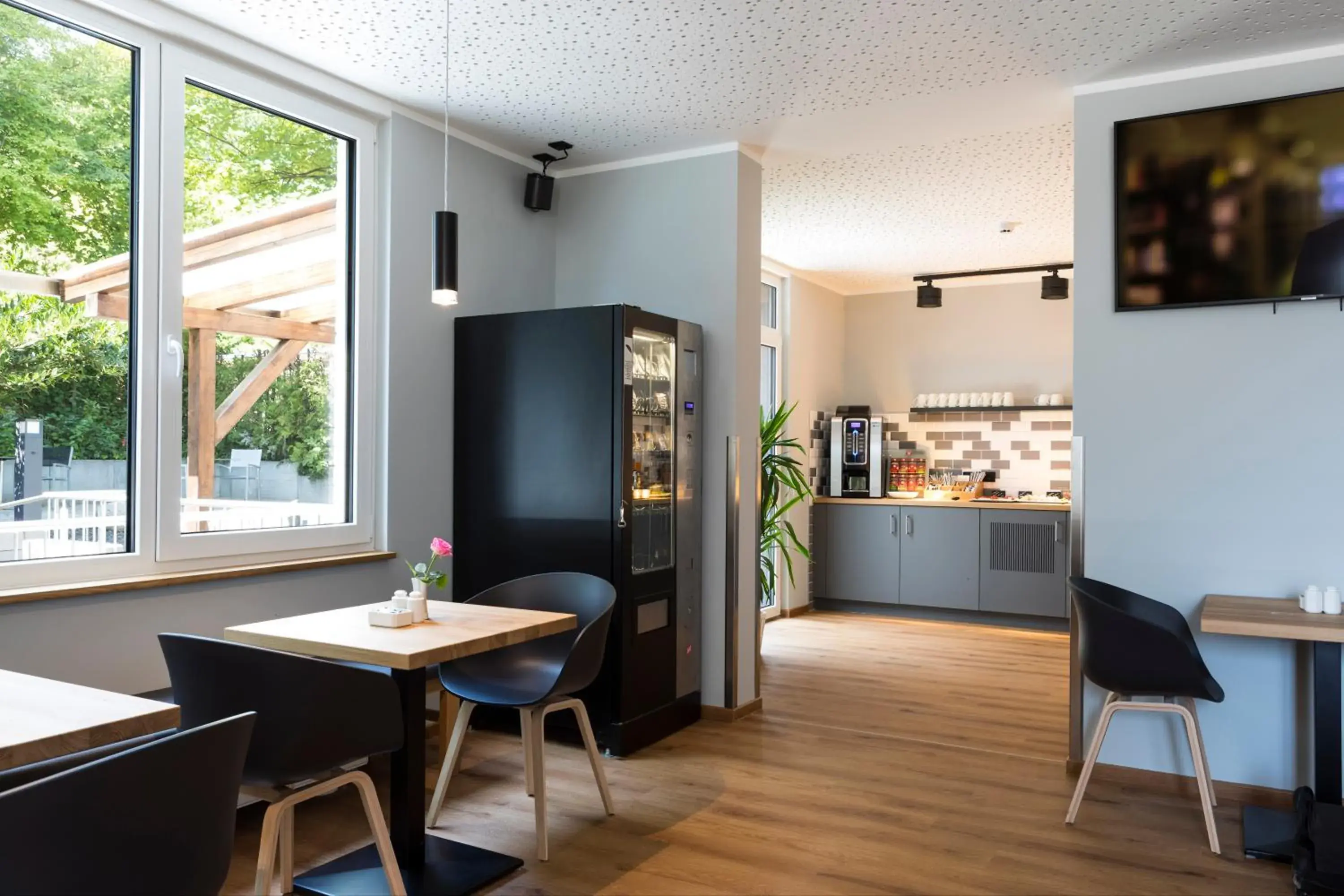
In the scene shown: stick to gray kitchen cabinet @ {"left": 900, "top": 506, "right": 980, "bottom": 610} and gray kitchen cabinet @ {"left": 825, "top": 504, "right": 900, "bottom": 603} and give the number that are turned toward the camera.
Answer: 2

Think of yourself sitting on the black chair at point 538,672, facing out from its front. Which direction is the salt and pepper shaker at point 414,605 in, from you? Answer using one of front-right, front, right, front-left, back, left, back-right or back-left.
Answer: front

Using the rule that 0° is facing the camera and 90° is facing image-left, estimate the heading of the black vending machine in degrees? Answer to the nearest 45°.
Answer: approximately 315°

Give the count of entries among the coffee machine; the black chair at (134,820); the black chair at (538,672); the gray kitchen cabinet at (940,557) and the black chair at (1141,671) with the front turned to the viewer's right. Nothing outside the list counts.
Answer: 1

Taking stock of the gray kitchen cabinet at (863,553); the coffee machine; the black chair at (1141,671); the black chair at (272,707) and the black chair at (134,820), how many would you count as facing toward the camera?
2

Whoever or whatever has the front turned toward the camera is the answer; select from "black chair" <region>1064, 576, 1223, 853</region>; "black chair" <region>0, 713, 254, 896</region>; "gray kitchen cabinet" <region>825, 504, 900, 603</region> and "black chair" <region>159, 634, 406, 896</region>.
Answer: the gray kitchen cabinet

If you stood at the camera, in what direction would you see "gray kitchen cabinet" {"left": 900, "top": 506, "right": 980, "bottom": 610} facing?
facing the viewer

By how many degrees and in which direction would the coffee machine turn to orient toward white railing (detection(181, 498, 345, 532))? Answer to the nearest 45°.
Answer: approximately 45° to its right

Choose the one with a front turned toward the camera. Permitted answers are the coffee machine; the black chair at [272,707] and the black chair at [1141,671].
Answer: the coffee machine

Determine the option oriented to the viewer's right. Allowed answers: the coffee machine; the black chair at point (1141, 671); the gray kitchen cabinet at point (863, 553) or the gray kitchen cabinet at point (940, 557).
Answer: the black chair

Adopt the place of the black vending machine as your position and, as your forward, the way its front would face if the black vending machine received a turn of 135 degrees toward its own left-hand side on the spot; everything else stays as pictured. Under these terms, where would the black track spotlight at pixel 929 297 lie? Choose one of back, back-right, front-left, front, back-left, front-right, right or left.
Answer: front-right

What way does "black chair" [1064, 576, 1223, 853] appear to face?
to the viewer's right

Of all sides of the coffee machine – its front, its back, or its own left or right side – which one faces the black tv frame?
front

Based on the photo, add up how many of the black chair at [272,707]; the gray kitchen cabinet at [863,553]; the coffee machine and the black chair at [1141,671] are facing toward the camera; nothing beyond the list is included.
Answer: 2
